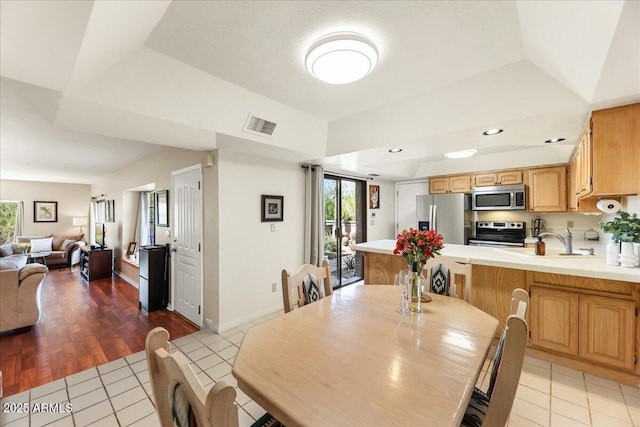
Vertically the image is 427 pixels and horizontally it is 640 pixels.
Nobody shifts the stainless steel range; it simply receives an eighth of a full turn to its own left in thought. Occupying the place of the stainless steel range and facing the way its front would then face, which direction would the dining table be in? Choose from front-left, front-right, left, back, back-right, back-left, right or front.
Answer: front-right

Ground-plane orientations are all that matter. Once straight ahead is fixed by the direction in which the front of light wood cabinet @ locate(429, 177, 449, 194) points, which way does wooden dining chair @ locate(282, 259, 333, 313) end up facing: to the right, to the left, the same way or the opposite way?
to the left

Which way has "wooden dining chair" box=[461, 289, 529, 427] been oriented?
to the viewer's left

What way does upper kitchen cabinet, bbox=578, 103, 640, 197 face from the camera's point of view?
to the viewer's left

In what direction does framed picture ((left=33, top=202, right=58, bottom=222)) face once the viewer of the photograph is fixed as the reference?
facing the viewer

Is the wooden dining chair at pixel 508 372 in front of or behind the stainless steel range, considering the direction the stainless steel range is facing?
in front

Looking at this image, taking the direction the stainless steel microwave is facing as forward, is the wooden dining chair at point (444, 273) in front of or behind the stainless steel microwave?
in front

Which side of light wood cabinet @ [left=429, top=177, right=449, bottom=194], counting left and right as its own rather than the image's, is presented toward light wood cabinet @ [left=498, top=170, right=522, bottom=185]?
left

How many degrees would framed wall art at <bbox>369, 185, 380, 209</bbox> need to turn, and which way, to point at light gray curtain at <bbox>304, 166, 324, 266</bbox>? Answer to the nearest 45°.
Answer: approximately 45° to its right

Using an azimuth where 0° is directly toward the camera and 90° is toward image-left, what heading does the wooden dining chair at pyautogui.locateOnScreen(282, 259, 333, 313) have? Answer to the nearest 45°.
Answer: approximately 315°

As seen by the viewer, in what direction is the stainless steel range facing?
toward the camera

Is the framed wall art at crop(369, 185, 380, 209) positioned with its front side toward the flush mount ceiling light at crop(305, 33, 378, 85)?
yes

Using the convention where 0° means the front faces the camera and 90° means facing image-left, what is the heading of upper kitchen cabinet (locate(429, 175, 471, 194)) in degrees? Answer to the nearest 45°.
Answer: approximately 0°

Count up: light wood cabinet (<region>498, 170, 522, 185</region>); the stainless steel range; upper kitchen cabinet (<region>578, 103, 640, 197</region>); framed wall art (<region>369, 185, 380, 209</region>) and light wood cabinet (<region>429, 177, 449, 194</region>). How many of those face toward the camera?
4

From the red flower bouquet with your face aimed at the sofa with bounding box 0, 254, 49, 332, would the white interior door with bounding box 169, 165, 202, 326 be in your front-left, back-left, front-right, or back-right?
front-right

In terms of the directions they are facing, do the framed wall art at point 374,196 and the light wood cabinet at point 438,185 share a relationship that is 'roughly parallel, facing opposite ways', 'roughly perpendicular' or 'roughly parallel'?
roughly parallel

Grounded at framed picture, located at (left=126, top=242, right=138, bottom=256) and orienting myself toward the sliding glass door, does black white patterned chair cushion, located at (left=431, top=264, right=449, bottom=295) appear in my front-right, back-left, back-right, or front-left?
front-right
